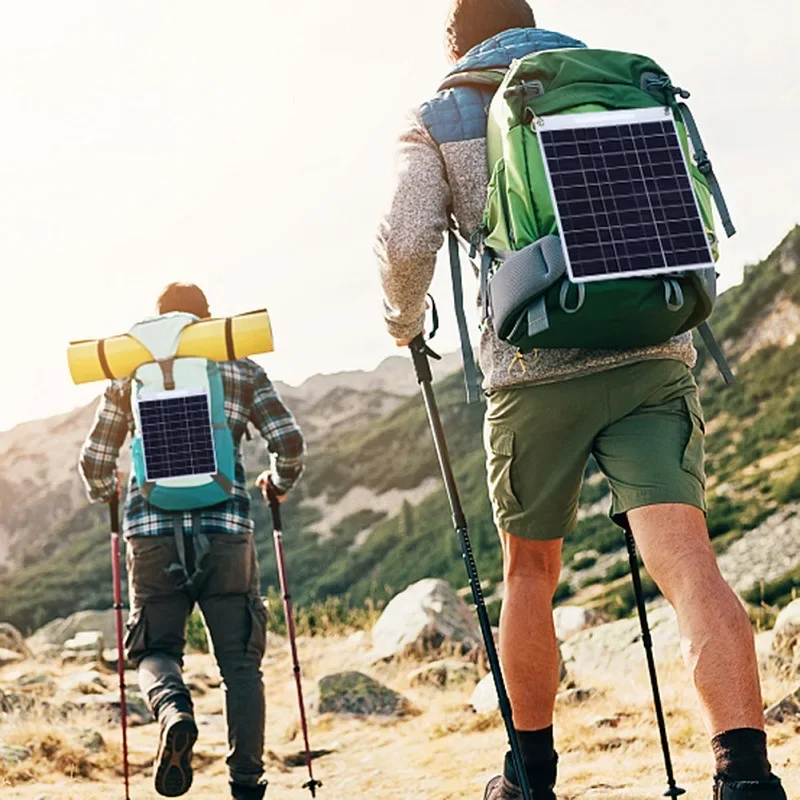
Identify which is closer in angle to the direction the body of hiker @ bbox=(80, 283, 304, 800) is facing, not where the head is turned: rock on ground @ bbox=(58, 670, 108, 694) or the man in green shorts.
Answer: the rock on ground

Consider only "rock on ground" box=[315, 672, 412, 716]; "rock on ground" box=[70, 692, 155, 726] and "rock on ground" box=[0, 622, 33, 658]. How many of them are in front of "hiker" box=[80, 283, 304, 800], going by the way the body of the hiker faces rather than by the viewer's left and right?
3

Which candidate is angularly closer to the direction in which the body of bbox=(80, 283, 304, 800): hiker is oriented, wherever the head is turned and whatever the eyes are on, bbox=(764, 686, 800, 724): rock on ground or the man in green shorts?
the rock on ground

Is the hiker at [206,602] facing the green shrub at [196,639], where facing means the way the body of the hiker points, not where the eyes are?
yes

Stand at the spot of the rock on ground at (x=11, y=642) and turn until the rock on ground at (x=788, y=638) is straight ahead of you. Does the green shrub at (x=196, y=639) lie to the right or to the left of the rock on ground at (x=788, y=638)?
left

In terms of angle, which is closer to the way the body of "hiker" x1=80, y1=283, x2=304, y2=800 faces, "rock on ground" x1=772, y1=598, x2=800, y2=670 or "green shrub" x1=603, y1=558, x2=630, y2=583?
the green shrub

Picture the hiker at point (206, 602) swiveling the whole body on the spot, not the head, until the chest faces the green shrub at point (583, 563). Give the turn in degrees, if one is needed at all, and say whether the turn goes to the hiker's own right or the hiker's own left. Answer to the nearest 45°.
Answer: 0° — they already face it

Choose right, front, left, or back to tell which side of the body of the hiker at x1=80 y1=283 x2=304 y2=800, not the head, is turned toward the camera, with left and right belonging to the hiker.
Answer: back

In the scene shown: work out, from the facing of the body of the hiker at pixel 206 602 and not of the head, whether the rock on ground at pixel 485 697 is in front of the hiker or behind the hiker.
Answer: in front
